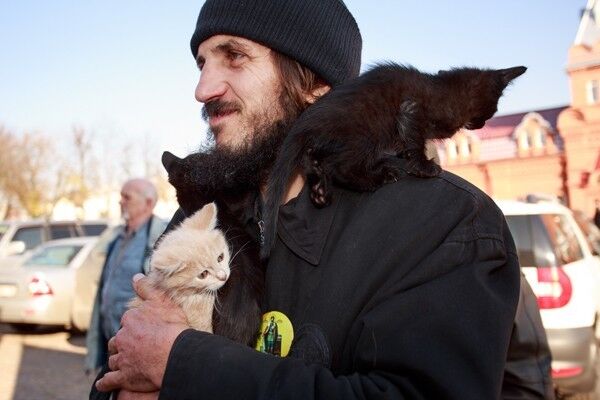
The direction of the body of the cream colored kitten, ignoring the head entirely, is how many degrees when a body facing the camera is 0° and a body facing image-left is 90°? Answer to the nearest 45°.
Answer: approximately 315°

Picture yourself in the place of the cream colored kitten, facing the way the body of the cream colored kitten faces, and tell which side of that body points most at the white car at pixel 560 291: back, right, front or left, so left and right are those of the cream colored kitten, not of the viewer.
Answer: left

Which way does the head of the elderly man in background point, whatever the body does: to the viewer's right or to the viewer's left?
to the viewer's left

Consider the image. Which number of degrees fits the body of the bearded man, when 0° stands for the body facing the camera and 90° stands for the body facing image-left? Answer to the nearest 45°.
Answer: approximately 45°
